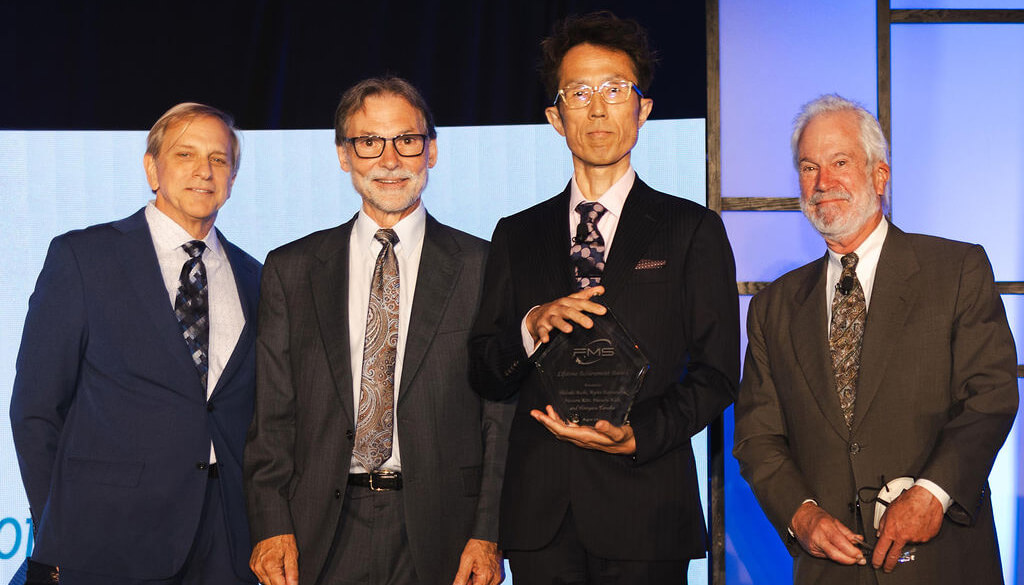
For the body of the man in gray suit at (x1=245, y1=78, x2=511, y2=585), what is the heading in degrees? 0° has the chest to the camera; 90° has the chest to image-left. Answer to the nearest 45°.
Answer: approximately 0°

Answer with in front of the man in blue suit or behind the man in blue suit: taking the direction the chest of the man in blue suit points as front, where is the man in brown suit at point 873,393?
in front

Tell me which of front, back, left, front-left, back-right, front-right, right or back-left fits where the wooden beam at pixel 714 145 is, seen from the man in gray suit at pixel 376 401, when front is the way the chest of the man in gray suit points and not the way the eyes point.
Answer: back-left

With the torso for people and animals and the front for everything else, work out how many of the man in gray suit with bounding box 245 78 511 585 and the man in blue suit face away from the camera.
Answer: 0

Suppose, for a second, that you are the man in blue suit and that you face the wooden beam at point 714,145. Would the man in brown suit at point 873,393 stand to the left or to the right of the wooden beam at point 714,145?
right

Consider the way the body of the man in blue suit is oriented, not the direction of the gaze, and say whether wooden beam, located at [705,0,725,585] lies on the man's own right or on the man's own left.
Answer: on the man's own left

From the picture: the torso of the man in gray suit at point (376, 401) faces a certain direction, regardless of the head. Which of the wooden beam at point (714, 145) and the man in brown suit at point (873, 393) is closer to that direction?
the man in brown suit

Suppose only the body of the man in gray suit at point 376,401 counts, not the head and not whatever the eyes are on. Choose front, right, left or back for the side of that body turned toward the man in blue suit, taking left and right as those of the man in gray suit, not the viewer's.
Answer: right

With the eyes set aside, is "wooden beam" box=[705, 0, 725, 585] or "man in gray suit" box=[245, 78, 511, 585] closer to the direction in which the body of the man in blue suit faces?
the man in gray suit

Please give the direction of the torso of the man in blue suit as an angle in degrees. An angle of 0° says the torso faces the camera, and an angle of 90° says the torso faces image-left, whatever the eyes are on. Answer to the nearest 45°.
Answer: approximately 315°
